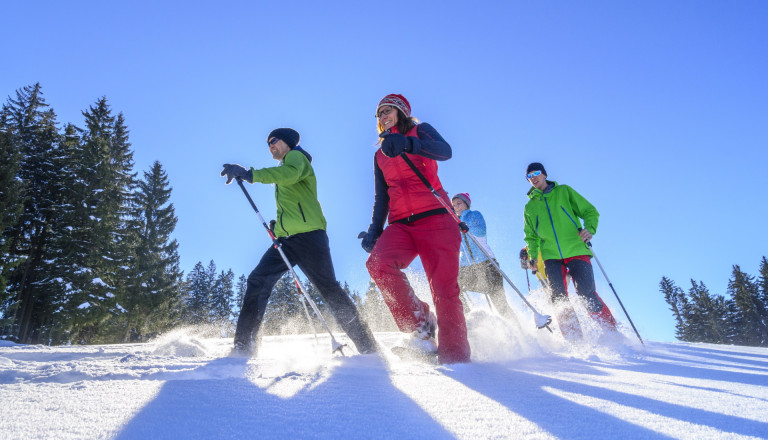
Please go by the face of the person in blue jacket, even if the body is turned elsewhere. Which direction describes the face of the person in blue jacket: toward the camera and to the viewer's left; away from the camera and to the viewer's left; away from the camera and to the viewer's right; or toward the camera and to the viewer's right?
toward the camera and to the viewer's left

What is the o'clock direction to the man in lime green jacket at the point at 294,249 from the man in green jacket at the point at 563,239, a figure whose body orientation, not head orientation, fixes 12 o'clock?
The man in lime green jacket is roughly at 12 o'clock from the man in green jacket.

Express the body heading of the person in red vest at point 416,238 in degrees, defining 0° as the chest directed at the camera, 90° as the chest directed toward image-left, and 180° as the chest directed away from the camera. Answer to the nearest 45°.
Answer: approximately 45°

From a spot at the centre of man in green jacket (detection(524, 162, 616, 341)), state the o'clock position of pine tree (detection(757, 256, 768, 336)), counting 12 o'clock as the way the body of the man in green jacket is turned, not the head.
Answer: The pine tree is roughly at 5 o'clock from the man in green jacket.

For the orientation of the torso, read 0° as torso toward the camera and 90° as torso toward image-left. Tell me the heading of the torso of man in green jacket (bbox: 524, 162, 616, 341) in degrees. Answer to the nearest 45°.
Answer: approximately 45°

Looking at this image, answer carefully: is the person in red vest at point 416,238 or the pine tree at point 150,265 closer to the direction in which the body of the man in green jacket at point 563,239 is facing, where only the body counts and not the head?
the person in red vest

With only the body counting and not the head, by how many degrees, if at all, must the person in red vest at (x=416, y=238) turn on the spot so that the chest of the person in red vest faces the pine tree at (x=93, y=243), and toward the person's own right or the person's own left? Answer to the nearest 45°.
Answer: approximately 90° to the person's own right

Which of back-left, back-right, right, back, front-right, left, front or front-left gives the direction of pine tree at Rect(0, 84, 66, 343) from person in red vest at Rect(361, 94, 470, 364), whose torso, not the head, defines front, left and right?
right

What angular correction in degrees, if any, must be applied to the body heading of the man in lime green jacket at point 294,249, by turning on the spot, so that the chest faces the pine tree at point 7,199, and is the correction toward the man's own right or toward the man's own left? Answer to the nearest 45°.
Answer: approximately 45° to the man's own right

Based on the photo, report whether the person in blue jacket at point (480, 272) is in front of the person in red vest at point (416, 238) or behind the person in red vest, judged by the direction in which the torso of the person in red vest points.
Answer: behind

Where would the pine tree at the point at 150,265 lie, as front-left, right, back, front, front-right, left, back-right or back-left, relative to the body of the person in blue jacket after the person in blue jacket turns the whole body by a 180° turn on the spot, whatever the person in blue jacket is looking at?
left

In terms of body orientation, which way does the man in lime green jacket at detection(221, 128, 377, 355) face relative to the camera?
to the viewer's left
